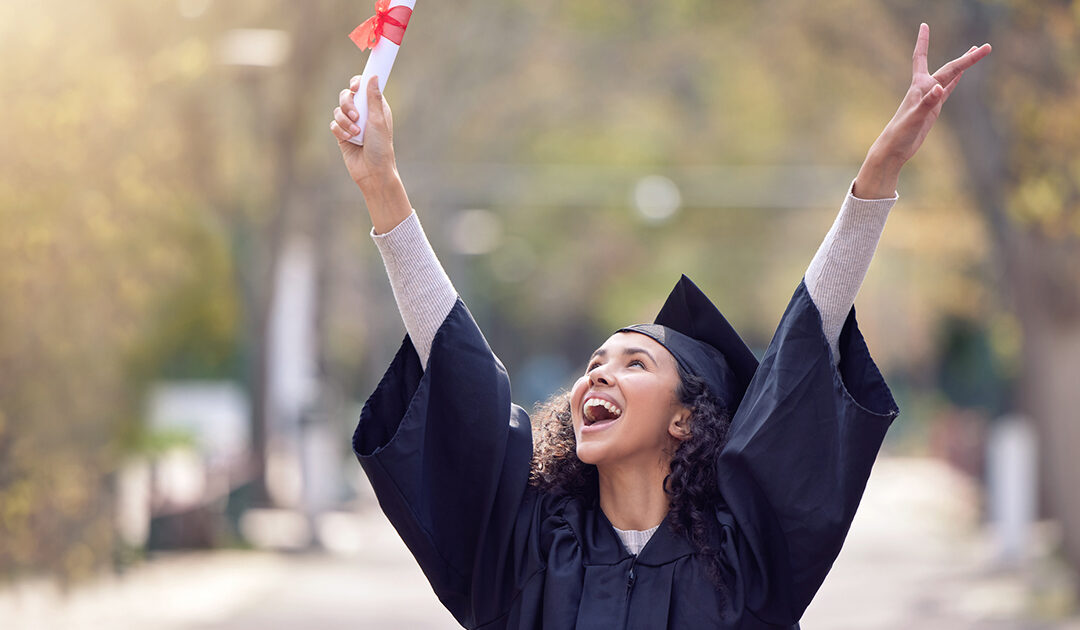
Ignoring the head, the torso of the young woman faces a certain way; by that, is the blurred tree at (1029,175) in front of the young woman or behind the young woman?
behind

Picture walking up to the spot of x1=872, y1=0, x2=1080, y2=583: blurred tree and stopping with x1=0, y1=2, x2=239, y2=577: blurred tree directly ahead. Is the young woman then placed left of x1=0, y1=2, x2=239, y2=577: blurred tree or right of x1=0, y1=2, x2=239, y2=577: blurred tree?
left

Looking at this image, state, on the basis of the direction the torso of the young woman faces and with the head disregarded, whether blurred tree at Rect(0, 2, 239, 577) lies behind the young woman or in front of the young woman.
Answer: behind

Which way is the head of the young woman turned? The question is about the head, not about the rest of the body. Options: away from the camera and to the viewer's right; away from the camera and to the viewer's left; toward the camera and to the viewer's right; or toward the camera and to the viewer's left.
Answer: toward the camera and to the viewer's left

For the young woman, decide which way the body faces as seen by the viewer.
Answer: toward the camera
